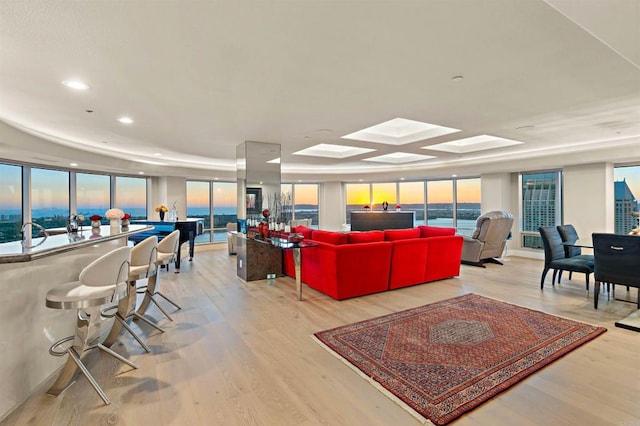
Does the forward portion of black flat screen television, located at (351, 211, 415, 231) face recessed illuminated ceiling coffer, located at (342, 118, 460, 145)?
yes

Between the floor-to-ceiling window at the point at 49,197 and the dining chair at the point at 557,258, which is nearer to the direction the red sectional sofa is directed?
the floor-to-ceiling window

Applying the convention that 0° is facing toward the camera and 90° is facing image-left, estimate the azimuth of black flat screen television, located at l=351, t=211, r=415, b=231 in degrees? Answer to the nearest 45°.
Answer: approximately 0°

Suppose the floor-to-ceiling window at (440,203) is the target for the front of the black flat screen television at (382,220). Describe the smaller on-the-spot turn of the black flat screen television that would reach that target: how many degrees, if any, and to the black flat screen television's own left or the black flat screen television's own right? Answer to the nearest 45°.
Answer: approximately 135° to the black flat screen television's own left

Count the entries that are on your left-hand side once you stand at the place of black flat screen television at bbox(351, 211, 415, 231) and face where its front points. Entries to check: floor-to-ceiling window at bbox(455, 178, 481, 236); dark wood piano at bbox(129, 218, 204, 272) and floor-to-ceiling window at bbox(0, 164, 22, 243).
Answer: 1

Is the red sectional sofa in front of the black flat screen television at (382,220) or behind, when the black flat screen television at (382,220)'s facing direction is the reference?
in front

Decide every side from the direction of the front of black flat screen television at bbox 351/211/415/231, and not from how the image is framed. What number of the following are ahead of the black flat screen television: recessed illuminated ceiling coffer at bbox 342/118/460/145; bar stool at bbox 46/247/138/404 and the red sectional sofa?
3
